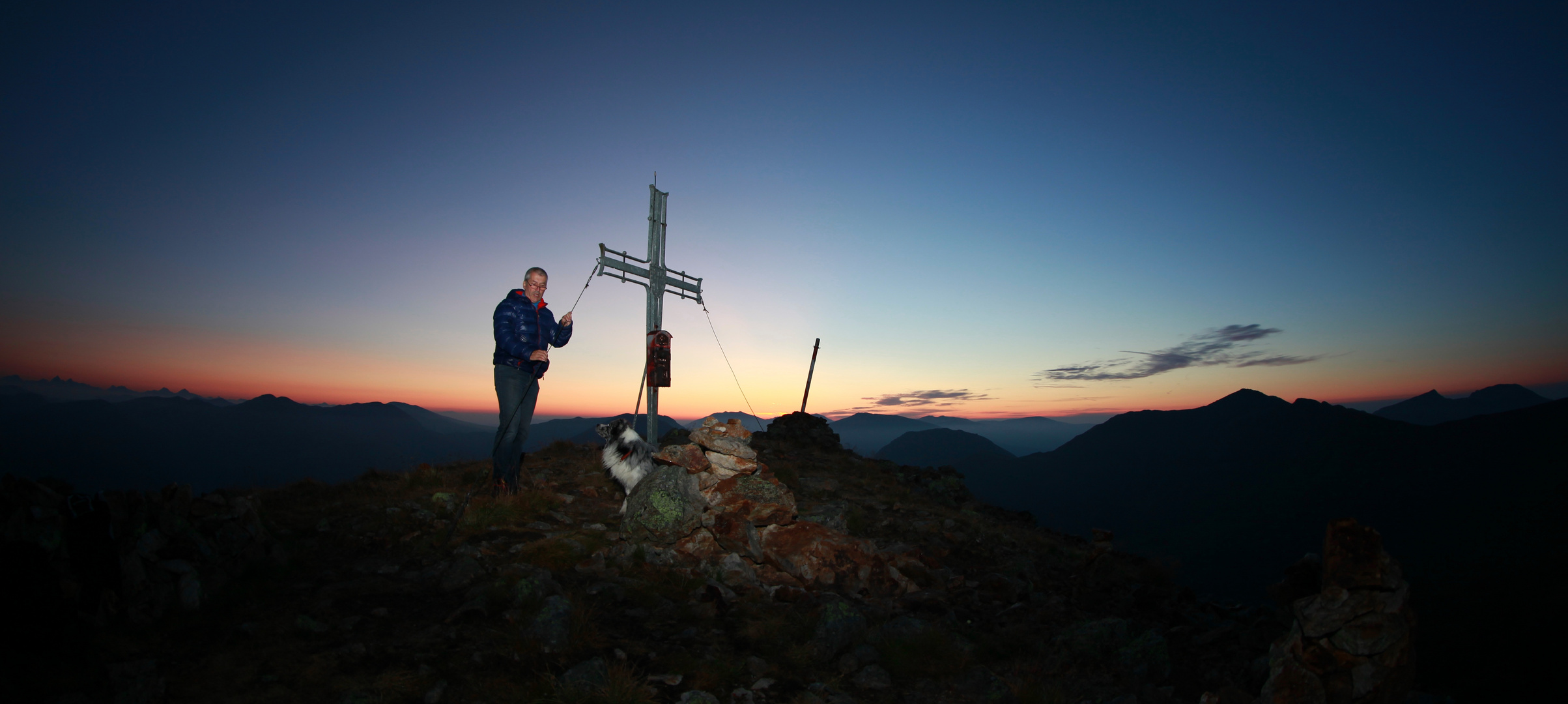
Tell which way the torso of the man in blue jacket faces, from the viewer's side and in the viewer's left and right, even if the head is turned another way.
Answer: facing the viewer and to the right of the viewer

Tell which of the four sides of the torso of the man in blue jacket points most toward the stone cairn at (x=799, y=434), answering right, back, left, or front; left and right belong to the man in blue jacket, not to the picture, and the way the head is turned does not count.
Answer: left

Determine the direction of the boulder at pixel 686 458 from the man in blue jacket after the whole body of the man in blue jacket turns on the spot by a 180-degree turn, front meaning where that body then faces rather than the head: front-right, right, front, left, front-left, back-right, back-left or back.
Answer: back-right

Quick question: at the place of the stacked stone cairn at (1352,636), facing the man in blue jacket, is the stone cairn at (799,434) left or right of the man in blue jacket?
right

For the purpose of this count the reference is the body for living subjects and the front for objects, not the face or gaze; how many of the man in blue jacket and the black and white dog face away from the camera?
0

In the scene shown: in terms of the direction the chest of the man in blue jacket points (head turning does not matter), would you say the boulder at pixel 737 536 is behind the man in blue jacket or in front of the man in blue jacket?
in front

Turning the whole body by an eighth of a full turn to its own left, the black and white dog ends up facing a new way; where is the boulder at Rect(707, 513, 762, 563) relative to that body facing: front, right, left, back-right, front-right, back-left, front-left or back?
front-left

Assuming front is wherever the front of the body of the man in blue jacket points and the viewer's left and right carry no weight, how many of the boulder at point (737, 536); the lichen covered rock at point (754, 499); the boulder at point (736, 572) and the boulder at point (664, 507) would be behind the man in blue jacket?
0

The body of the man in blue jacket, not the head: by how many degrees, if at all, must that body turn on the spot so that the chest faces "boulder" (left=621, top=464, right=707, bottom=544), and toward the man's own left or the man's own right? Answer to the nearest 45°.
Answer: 0° — they already face it

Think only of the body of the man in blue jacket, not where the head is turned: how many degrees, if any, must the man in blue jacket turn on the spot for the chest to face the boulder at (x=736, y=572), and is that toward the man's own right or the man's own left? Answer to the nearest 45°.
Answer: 0° — they already face it

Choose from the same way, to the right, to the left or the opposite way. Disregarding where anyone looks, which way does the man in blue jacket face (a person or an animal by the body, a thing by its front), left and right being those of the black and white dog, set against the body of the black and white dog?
to the left

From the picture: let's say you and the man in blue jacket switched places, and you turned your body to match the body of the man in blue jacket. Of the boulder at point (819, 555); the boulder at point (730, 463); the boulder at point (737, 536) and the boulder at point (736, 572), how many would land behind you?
0

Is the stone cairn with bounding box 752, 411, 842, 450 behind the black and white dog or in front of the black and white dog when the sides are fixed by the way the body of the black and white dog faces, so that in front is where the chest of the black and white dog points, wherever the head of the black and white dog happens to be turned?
behind
